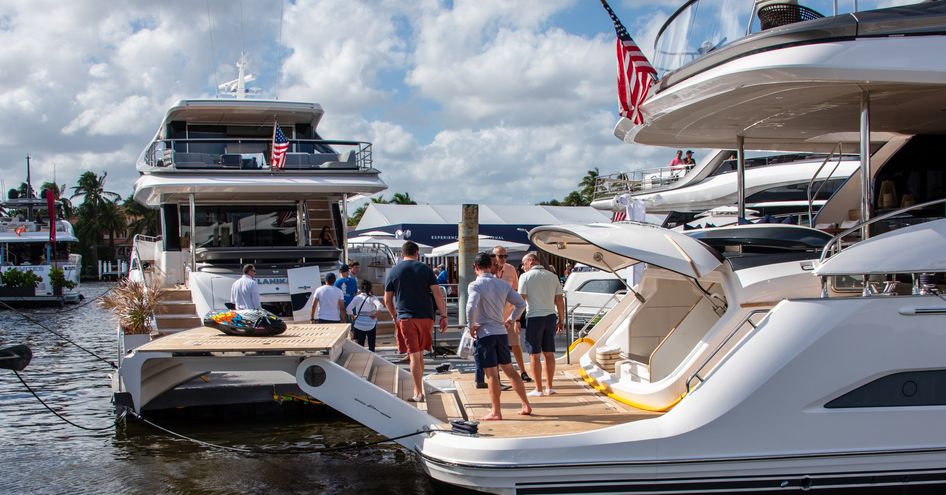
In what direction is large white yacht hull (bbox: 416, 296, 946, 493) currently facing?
to the viewer's right

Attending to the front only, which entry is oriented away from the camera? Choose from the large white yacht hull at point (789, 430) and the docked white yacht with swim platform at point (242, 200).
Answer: the docked white yacht with swim platform

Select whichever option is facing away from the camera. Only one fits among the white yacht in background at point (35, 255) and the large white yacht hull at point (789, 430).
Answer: the white yacht in background

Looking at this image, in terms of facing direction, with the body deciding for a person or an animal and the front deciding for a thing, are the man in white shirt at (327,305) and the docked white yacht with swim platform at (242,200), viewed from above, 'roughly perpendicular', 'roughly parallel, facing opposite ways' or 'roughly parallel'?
roughly parallel

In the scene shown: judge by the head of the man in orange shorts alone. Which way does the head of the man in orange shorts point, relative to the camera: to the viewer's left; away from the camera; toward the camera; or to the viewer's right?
away from the camera

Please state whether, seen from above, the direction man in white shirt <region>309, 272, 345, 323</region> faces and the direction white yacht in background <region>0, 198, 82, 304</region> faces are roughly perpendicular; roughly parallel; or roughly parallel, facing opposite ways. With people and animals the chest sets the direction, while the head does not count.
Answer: roughly parallel

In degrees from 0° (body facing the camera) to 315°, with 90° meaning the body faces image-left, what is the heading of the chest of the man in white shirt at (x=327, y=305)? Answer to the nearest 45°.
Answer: approximately 180°

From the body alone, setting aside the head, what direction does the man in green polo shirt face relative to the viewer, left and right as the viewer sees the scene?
facing away from the viewer and to the left of the viewer

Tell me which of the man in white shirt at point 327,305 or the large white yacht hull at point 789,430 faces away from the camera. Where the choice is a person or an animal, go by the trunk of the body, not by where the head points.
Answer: the man in white shirt

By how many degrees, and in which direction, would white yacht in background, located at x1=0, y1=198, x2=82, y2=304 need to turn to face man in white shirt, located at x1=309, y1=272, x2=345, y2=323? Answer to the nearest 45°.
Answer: approximately 180°

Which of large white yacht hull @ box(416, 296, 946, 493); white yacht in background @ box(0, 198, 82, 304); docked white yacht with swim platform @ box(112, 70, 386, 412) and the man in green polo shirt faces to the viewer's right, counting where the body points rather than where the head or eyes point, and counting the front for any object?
the large white yacht hull

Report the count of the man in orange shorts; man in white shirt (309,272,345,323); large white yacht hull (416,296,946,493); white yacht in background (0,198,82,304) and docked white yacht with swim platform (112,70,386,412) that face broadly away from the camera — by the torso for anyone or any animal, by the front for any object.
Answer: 4

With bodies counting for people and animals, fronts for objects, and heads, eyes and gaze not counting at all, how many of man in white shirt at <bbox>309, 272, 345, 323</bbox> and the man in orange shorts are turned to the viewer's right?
0

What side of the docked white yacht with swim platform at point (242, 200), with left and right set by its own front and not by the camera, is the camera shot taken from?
back

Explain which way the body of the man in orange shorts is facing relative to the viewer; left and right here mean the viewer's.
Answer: facing away from the viewer
